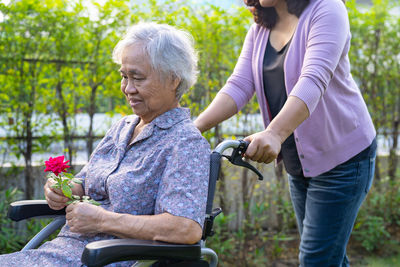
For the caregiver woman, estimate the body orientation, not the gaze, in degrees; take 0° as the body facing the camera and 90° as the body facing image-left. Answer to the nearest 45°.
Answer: approximately 45°

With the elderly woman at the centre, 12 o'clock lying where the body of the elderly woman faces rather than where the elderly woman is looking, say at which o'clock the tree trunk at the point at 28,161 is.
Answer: The tree trunk is roughly at 4 o'clock from the elderly woman.

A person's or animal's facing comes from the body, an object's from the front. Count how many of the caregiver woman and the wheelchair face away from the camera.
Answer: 0

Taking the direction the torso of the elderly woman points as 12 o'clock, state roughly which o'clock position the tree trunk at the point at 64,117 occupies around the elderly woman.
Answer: The tree trunk is roughly at 4 o'clock from the elderly woman.

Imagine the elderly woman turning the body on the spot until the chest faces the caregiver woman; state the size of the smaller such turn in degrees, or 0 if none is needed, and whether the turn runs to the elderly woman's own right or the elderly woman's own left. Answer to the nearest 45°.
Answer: approximately 135° to the elderly woman's own left

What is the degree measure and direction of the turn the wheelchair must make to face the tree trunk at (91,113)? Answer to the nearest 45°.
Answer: approximately 135° to its right

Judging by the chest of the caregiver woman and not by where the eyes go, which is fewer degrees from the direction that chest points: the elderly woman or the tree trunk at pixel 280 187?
the elderly woman

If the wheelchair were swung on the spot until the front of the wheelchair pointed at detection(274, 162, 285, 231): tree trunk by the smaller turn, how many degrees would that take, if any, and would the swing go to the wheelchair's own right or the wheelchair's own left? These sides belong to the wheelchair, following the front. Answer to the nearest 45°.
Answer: approximately 180°

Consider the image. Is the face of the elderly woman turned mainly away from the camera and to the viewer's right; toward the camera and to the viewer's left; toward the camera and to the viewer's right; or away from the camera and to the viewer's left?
toward the camera and to the viewer's left

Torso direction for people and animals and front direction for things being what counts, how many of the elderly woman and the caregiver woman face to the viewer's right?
0

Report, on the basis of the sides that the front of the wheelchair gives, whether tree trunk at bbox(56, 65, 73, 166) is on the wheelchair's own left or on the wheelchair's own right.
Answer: on the wheelchair's own right
